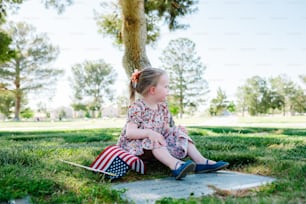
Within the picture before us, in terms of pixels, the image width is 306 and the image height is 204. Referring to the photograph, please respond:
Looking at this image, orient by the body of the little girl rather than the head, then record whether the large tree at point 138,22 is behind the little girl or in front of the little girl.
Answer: behind

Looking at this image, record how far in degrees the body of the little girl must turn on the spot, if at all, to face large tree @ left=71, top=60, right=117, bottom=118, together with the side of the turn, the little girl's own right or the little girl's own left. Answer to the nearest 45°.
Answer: approximately 135° to the little girl's own left

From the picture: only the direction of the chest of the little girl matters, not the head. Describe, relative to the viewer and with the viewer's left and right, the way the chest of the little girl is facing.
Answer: facing the viewer and to the right of the viewer

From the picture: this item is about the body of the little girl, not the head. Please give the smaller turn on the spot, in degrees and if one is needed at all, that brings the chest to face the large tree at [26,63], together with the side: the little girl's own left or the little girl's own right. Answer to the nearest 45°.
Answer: approximately 180°

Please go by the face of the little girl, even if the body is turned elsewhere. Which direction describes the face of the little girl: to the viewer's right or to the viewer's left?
to the viewer's right
